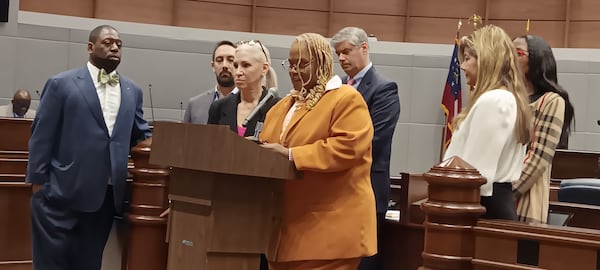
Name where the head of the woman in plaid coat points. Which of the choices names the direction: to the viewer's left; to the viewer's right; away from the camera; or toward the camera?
to the viewer's left

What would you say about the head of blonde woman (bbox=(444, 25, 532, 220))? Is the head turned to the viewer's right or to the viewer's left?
to the viewer's left

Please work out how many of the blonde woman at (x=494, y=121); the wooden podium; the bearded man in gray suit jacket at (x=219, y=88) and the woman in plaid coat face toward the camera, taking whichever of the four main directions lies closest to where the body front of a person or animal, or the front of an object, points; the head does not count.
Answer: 1

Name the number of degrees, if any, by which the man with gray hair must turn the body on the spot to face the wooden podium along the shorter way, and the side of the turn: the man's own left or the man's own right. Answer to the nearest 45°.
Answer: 0° — they already face it

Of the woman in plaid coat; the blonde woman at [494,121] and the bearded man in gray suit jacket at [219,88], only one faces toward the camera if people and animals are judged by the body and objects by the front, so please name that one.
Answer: the bearded man in gray suit jacket

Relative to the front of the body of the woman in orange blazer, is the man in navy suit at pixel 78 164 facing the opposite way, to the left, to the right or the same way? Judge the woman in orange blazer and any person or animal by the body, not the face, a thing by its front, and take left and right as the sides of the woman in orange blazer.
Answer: to the left

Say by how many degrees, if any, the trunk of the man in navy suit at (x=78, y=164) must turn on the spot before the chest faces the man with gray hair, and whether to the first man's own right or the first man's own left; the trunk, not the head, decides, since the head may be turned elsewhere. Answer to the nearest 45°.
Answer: approximately 45° to the first man's own left

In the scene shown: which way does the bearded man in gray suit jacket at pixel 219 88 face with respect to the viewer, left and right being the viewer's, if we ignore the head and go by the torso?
facing the viewer

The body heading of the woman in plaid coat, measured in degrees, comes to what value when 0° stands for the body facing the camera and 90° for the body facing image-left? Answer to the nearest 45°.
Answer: approximately 90°

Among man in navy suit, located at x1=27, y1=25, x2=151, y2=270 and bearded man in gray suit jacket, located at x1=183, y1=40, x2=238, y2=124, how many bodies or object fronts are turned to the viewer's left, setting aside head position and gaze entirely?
0

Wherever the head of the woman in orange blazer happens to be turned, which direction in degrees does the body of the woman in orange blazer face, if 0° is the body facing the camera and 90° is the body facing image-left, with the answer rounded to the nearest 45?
approximately 45°

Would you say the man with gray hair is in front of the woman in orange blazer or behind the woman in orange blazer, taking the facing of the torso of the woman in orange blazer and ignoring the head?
behind

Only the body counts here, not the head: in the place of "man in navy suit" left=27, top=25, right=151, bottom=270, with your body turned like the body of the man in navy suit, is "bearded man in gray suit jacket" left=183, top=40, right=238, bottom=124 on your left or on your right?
on your left

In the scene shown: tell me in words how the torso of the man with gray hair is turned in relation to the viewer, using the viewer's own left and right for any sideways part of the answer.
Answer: facing the viewer and to the left of the viewer
